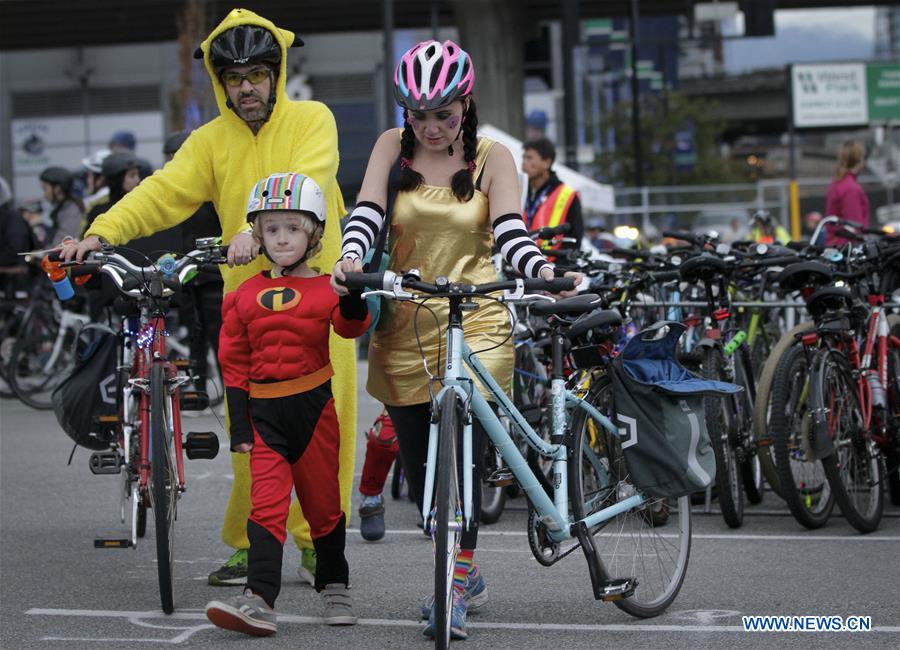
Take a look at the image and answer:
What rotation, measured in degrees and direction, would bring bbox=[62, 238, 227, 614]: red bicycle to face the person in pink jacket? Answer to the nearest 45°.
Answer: approximately 135° to its left

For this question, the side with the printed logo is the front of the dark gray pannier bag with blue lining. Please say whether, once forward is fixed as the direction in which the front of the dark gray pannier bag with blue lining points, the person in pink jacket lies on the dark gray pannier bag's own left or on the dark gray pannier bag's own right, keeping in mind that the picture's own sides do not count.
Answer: on the dark gray pannier bag's own left

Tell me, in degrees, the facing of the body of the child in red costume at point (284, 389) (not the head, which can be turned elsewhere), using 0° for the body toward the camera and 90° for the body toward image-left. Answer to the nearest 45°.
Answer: approximately 0°

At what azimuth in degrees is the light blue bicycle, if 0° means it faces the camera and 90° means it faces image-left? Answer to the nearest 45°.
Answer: approximately 45°

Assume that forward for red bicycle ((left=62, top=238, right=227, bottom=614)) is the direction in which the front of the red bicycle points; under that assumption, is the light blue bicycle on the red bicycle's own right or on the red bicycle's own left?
on the red bicycle's own left

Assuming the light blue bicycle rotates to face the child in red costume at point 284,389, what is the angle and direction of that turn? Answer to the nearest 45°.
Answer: approximately 45° to its right
